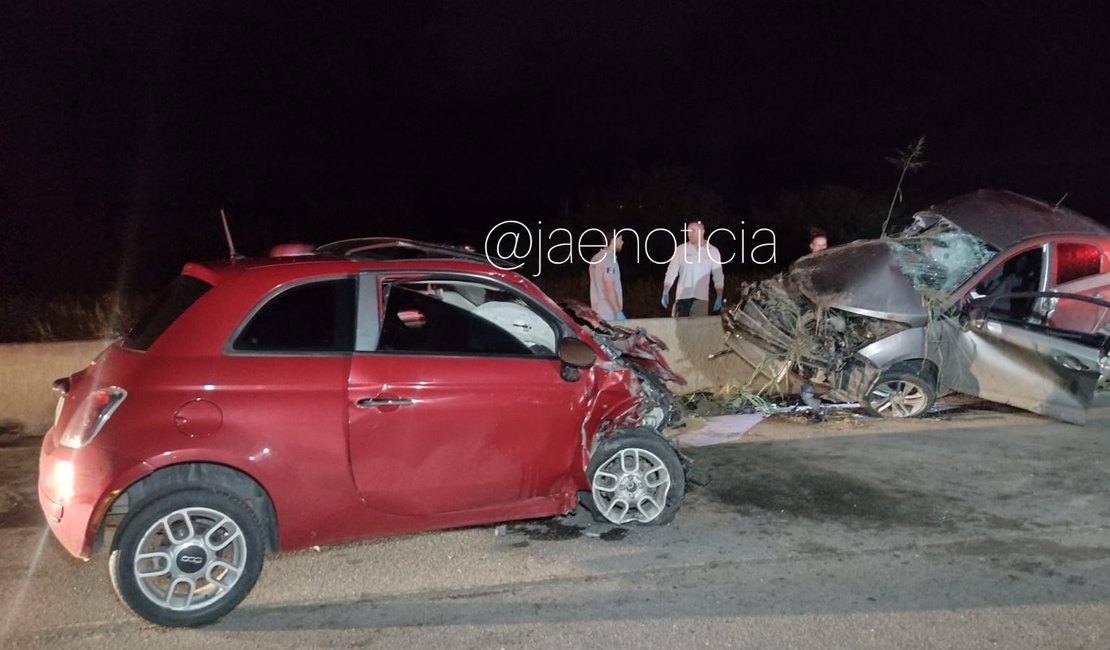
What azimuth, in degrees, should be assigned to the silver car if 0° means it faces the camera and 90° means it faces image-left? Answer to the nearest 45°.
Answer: approximately 45°

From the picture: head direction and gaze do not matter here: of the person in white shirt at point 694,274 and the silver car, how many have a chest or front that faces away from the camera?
0

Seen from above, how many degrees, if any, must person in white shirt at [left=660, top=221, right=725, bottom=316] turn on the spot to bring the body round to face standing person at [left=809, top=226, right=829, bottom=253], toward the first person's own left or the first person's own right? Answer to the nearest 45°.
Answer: approximately 90° to the first person's own left

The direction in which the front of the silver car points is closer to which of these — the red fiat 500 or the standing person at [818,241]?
the red fiat 500

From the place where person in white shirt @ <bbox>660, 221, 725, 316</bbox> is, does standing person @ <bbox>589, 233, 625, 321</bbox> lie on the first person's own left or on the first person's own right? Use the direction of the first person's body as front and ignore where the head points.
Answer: on the first person's own right

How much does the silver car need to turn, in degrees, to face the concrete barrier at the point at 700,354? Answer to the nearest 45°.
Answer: approximately 45° to its right

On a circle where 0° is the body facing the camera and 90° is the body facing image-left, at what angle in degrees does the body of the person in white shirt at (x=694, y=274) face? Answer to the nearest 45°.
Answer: approximately 0°

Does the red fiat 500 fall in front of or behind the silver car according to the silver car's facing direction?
in front
